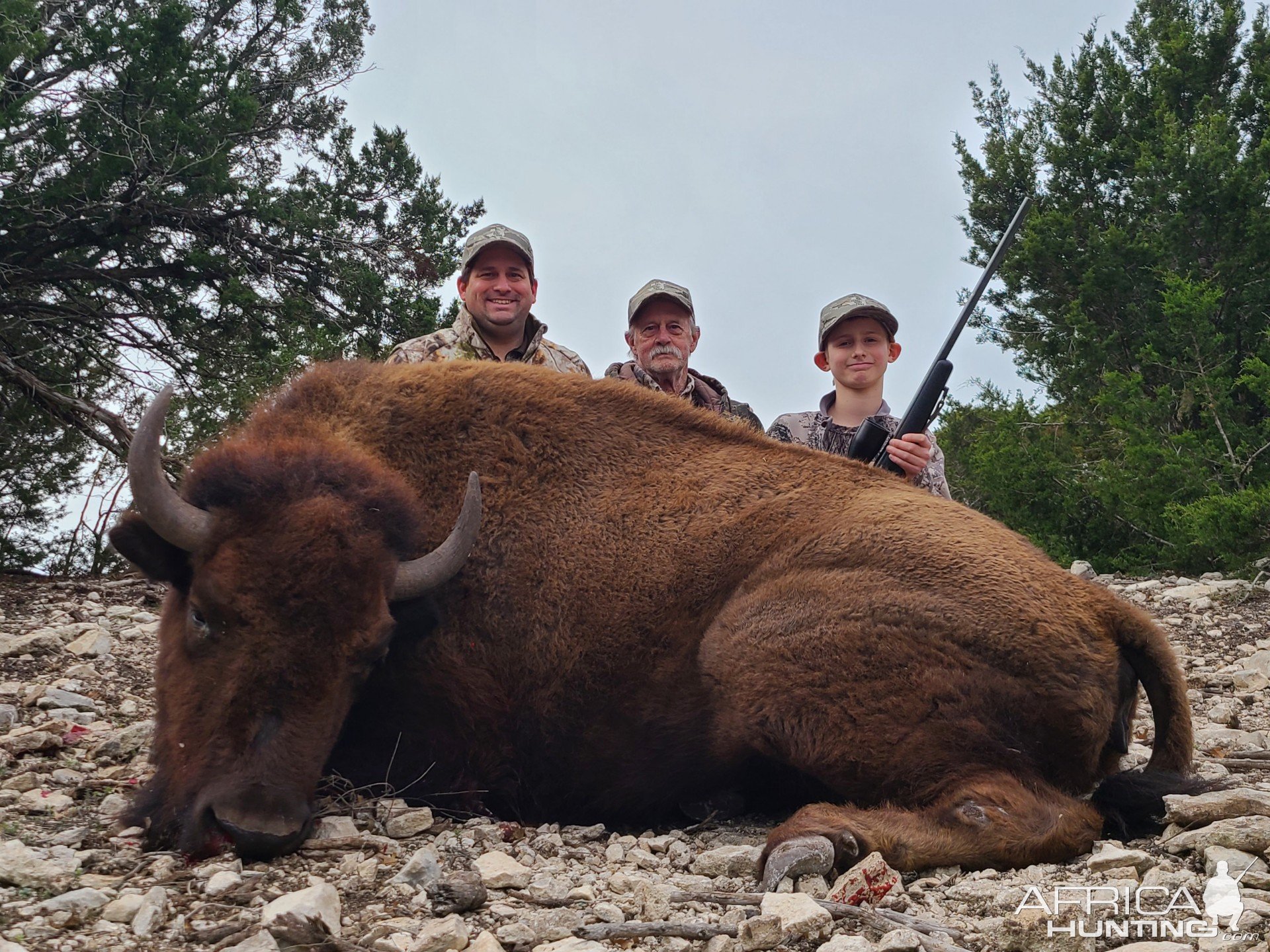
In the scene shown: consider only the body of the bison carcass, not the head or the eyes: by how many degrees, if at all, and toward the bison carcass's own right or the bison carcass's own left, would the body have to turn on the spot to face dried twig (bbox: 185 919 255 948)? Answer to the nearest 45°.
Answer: approximately 45° to the bison carcass's own left

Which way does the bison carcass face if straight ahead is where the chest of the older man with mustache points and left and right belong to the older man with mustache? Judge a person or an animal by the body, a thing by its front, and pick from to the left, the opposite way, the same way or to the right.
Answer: to the right

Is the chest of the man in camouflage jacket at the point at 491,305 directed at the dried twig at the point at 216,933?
yes

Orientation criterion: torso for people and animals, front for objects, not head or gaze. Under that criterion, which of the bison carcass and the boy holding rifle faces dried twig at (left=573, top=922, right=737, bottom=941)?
the boy holding rifle

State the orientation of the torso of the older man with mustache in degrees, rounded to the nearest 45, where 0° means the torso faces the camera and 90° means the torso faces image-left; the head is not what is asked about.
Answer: approximately 0°

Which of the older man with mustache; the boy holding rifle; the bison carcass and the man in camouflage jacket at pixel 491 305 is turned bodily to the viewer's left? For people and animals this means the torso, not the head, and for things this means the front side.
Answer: the bison carcass

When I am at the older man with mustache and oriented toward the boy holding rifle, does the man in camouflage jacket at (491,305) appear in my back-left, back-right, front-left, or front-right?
back-right

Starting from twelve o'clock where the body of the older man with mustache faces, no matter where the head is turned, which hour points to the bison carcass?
The bison carcass is roughly at 12 o'clock from the older man with mustache.

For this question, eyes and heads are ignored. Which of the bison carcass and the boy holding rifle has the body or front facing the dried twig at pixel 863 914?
the boy holding rifle
